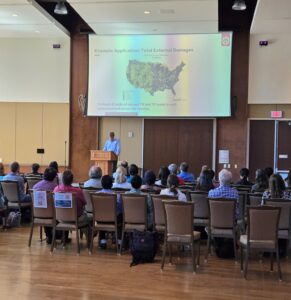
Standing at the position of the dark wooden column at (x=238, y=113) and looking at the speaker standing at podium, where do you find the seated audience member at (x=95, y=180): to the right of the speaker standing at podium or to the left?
left

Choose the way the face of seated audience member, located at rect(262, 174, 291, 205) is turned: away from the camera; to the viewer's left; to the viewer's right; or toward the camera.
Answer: away from the camera

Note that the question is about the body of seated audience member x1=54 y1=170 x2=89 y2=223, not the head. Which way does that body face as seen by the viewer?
away from the camera

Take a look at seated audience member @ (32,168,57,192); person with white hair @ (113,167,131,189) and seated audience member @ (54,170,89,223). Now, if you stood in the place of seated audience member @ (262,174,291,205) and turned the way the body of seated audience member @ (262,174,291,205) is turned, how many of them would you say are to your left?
3

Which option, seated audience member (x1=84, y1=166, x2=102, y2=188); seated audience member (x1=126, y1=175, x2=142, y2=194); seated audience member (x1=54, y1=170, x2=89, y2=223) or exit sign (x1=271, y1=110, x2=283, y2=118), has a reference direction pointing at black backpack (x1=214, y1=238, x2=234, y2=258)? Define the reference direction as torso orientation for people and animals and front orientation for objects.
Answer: the exit sign

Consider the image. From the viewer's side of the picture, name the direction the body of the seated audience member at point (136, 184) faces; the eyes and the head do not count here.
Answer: away from the camera

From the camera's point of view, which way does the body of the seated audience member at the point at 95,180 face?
away from the camera

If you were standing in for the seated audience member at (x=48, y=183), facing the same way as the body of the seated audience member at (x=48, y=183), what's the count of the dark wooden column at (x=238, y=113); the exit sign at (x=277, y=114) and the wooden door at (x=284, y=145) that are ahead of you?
3

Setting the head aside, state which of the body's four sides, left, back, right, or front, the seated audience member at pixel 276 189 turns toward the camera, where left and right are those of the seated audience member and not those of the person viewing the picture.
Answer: back
